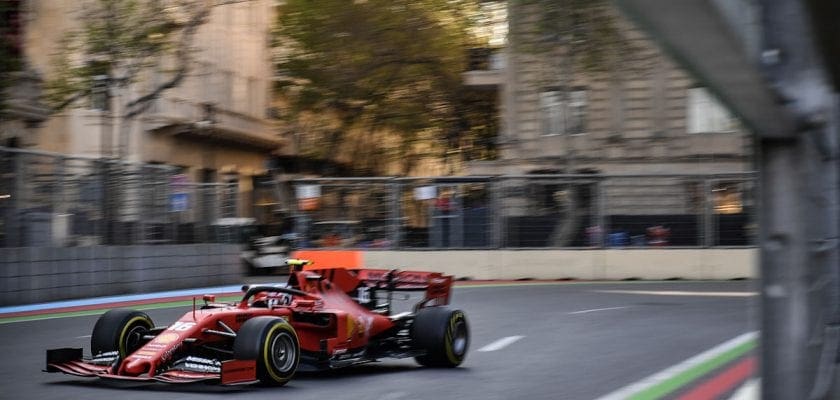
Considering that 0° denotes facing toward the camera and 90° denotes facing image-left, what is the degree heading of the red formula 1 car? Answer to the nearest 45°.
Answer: approximately 45°

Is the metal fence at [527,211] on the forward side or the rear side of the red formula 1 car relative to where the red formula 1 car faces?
on the rear side

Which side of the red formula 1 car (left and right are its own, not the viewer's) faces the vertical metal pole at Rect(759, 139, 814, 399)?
left

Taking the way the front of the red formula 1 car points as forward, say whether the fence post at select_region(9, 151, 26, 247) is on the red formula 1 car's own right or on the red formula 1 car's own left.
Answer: on the red formula 1 car's own right
